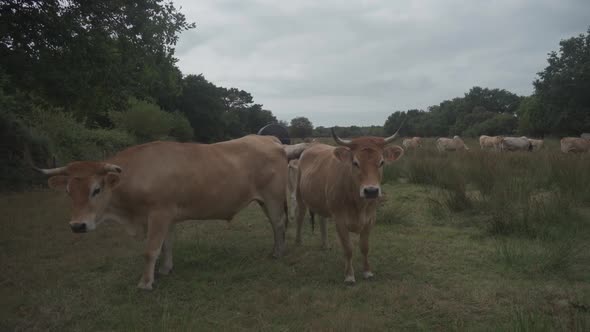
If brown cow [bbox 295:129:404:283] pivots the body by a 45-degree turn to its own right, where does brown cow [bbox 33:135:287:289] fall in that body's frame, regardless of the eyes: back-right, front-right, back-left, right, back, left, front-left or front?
right

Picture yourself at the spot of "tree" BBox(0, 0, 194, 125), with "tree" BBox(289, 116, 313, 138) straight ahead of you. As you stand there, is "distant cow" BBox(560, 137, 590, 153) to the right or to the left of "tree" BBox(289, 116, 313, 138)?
right

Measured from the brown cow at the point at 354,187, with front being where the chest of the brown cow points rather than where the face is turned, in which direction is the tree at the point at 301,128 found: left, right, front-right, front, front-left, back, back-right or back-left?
back-left

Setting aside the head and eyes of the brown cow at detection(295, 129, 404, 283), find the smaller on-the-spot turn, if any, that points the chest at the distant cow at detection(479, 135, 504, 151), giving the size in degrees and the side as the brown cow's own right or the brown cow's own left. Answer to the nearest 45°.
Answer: approximately 135° to the brown cow's own left

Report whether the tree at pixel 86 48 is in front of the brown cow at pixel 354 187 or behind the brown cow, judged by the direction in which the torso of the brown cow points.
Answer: behind
